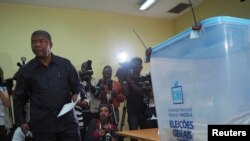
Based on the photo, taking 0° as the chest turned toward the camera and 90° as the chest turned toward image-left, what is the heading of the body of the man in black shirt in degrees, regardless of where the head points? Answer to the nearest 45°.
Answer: approximately 0°

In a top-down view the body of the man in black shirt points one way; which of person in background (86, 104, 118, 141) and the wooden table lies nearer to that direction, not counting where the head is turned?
the wooden table

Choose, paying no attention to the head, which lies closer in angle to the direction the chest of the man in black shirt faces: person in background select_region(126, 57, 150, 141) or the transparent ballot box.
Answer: the transparent ballot box

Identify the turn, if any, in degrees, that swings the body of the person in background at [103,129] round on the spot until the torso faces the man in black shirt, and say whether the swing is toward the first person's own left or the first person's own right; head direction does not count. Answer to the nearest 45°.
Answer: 0° — they already face them

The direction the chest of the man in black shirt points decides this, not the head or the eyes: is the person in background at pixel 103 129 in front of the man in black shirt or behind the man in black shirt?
behind

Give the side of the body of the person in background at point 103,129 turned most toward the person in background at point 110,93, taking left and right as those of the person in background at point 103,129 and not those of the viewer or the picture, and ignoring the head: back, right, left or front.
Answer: back

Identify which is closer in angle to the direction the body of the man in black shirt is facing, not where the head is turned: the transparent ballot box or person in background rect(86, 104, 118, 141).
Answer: the transparent ballot box
